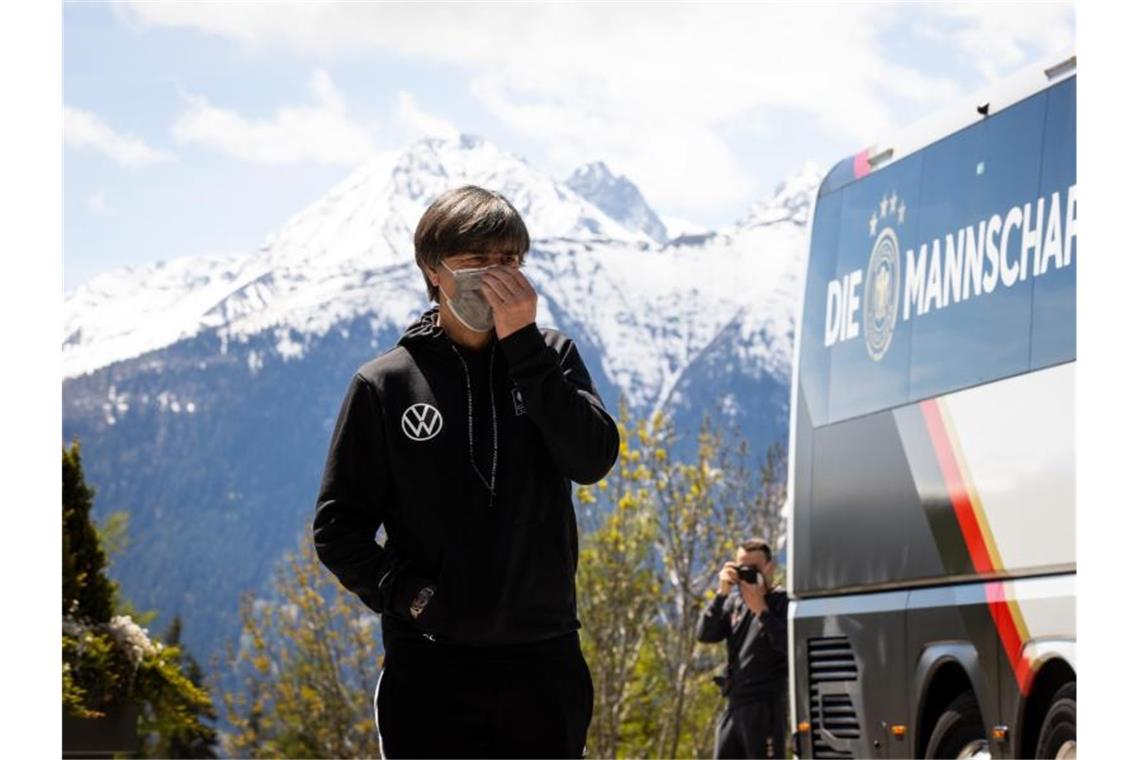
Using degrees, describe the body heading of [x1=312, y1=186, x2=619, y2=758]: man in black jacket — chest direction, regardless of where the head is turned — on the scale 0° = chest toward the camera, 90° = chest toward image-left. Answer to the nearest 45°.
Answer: approximately 315°

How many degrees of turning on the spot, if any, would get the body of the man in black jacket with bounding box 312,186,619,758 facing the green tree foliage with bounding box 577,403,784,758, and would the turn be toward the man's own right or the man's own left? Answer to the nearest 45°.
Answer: approximately 135° to the man's own left

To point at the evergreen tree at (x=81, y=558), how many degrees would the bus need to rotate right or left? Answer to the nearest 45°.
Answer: approximately 180°

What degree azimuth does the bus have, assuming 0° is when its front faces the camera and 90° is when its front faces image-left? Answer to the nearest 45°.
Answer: approximately 315°

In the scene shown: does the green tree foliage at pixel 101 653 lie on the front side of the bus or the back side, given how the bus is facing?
on the back side

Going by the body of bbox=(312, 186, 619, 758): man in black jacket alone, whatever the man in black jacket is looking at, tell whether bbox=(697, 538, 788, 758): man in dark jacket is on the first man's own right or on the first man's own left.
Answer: on the first man's own left

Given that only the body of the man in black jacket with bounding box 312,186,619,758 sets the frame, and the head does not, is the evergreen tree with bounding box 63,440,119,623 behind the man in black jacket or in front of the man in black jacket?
behind
